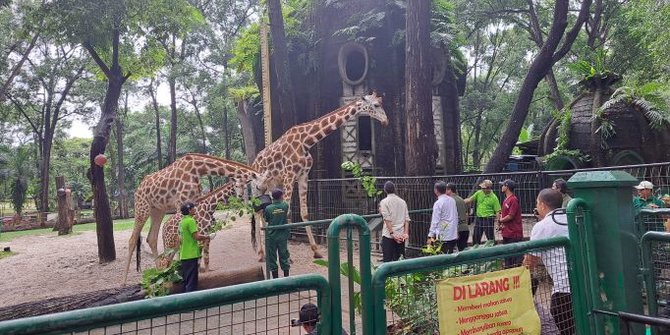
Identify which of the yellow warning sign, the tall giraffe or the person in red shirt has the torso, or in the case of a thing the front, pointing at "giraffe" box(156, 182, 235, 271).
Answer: the person in red shirt

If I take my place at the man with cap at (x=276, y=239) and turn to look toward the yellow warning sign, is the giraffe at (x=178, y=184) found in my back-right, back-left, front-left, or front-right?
back-right

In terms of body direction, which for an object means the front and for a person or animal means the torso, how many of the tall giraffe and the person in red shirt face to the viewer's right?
1

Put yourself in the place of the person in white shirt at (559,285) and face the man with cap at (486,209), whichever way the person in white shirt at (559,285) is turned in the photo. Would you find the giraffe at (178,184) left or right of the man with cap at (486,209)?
left

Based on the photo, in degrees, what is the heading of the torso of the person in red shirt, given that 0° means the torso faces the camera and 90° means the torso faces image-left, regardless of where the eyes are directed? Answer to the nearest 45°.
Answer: approximately 90°

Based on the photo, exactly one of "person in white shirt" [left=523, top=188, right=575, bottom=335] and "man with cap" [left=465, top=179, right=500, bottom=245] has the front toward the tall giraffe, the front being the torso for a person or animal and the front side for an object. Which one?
the person in white shirt

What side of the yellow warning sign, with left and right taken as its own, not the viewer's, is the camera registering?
front

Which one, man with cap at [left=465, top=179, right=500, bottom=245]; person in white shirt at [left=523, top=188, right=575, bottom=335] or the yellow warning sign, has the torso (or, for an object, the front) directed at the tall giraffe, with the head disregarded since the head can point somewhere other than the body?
the person in white shirt

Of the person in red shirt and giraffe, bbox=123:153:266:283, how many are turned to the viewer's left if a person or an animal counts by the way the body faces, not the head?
1

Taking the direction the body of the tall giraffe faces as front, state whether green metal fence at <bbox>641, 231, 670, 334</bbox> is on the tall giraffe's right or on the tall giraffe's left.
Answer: on the tall giraffe's right

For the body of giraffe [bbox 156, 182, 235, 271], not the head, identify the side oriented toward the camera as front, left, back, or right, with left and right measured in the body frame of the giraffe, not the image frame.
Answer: right

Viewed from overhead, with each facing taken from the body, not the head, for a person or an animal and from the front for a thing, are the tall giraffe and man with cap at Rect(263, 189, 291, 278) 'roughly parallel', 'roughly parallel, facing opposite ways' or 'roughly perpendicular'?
roughly perpendicular

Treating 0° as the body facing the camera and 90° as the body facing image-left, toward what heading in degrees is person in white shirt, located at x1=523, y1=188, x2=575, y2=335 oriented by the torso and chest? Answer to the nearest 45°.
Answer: approximately 135°

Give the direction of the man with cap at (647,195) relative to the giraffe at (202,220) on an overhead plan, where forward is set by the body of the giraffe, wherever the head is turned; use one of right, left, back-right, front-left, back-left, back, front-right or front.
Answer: front-right
